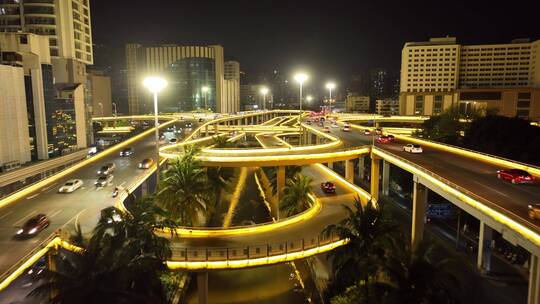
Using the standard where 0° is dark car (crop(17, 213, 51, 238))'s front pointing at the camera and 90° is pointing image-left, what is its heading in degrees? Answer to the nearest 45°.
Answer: approximately 45°

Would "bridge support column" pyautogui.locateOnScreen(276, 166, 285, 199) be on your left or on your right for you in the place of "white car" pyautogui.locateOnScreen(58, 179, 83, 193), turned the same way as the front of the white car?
on your left

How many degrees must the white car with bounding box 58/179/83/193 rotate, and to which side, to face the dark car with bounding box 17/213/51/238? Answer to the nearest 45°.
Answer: approximately 45° to its left

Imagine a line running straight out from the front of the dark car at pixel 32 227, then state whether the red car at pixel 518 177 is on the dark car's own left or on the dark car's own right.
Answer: on the dark car's own left

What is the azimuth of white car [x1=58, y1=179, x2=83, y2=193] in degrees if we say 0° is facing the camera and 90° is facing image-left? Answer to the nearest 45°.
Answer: approximately 45°

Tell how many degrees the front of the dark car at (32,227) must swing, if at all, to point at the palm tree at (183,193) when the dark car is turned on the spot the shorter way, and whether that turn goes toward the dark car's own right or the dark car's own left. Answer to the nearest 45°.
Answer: approximately 135° to the dark car's own left

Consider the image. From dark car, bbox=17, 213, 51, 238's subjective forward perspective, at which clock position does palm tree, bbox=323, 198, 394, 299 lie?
The palm tree is roughly at 9 o'clock from the dark car.

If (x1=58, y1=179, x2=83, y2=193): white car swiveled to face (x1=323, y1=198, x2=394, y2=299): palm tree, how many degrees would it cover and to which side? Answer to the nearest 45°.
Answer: approximately 90° to its left

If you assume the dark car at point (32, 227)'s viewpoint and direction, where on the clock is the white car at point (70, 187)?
The white car is roughly at 5 o'clock from the dark car.
